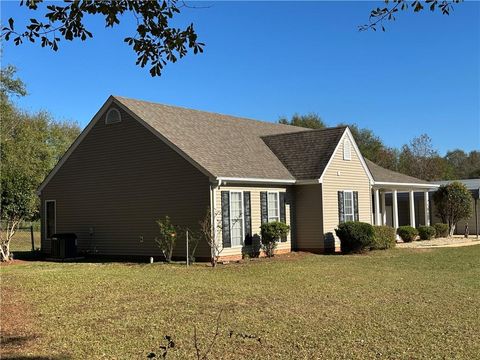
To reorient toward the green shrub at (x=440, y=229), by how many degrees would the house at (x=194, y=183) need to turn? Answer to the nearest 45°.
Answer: approximately 90° to its left

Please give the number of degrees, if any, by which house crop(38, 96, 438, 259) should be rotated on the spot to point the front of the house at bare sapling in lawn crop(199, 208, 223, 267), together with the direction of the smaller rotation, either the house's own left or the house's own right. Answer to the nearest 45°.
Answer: approximately 45° to the house's own right

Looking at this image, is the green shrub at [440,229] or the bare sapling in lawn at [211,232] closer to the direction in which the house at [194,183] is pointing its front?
the bare sapling in lawn

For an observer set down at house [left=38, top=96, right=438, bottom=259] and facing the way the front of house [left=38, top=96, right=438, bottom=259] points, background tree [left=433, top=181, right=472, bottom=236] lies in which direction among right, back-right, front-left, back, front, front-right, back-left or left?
left

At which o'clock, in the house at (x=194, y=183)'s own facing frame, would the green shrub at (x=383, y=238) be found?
The green shrub is roughly at 10 o'clock from the house.

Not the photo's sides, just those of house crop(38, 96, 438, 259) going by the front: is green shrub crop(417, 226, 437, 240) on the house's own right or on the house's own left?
on the house's own left

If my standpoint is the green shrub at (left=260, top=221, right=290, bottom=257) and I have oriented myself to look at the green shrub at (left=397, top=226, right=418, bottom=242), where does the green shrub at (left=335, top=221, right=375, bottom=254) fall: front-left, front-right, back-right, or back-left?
front-right
